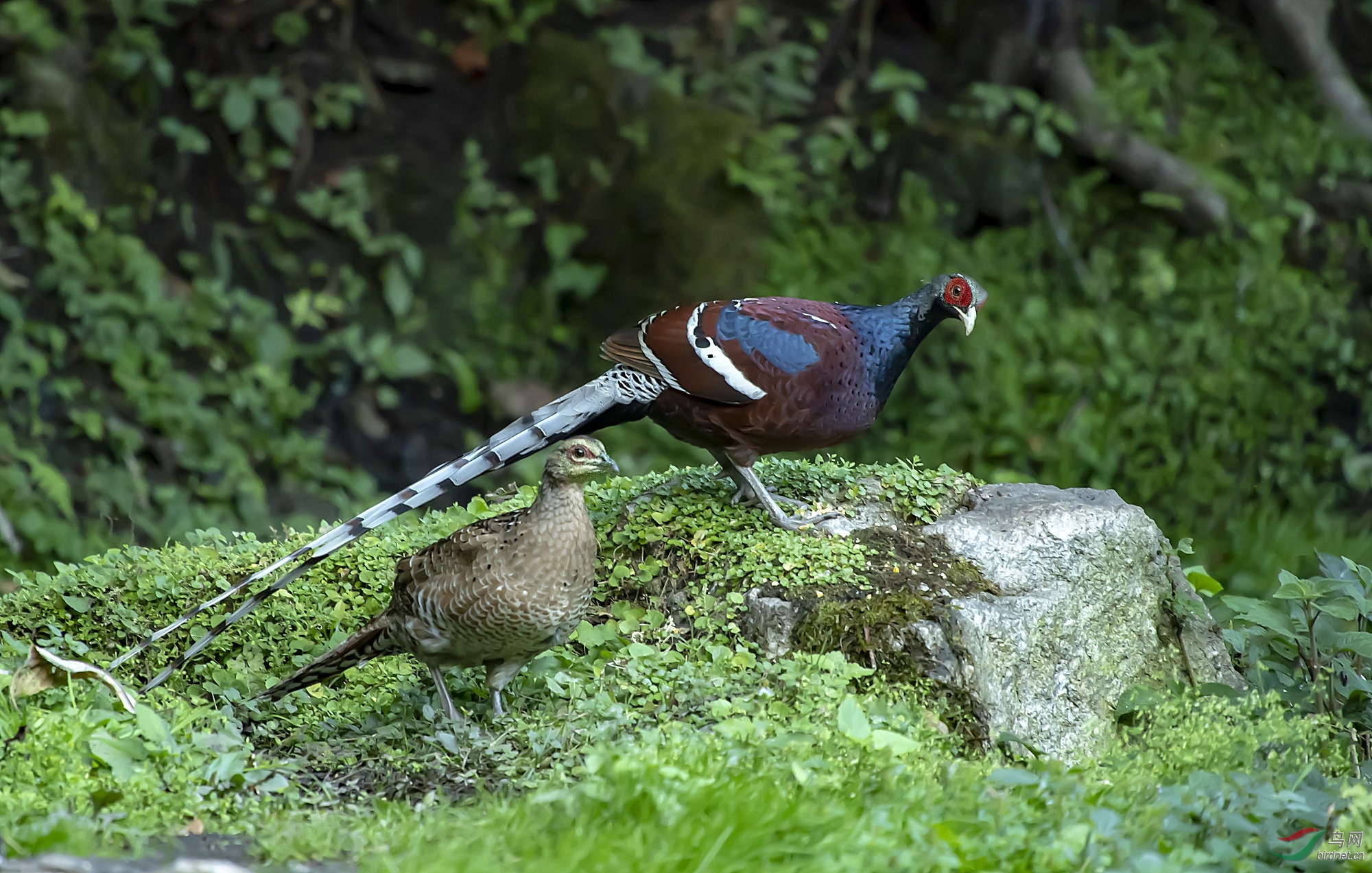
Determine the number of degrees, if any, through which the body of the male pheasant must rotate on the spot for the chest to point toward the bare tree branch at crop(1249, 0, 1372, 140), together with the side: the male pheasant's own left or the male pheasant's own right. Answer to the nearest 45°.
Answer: approximately 45° to the male pheasant's own left

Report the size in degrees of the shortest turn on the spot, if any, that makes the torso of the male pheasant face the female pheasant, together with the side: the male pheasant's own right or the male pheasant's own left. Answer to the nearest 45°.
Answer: approximately 135° to the male pheasant's own right

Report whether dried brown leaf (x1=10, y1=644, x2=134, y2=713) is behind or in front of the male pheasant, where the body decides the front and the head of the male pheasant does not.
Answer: behind

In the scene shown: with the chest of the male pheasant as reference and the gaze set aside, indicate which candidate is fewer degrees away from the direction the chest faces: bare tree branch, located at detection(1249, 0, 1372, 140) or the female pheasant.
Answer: the bare tree branch

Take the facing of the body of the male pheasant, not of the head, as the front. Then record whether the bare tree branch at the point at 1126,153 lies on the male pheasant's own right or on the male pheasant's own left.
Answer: on the male pheasant's own left

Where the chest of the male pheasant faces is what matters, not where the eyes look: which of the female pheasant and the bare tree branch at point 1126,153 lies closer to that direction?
the bare tree branch

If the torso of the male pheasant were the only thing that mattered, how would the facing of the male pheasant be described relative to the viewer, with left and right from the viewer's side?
facing to the right of the viewer

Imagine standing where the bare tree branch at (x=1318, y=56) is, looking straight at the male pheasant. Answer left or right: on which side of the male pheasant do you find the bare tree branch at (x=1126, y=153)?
right
